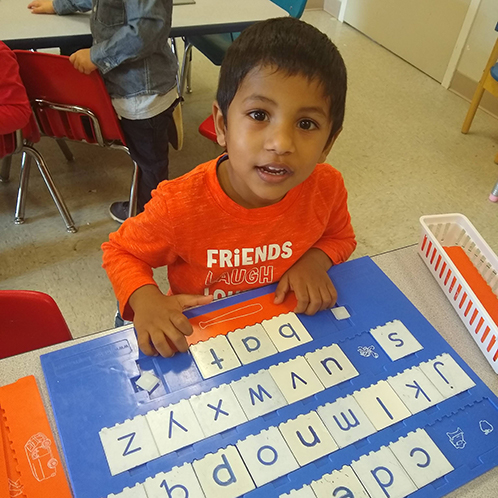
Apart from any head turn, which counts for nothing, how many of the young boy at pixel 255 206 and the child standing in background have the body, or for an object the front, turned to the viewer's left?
1

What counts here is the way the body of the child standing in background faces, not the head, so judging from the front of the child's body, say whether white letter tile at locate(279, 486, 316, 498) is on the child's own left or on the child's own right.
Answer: on the child's own left

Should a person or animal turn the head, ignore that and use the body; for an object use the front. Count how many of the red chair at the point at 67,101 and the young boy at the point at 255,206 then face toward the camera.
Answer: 1

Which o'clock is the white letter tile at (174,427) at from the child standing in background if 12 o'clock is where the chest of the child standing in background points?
The white letter tile is roughly at 9 o'clock from the child standing in background.

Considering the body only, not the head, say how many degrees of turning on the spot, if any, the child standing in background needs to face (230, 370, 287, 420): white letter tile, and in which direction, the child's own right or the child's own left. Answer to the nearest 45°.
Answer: approximately 90° to the child's own left

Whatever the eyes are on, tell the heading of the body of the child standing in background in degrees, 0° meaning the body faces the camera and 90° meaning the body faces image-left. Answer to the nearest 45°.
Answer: approximately 90°

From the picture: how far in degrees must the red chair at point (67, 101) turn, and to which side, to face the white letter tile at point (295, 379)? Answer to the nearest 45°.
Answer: approximately 135° to its right
